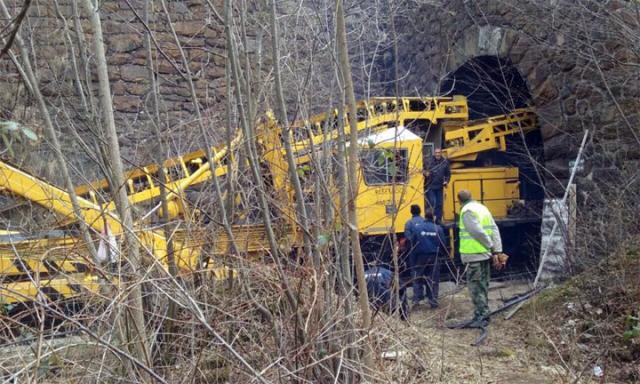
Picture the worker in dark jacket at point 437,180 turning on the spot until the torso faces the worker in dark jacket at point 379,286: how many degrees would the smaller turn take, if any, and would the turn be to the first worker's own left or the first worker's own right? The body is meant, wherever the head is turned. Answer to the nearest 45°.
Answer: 0° — they already face them

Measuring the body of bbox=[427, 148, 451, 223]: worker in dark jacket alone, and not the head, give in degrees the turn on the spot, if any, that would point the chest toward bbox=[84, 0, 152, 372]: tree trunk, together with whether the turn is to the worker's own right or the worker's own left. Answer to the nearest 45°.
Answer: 0° — they already face it
